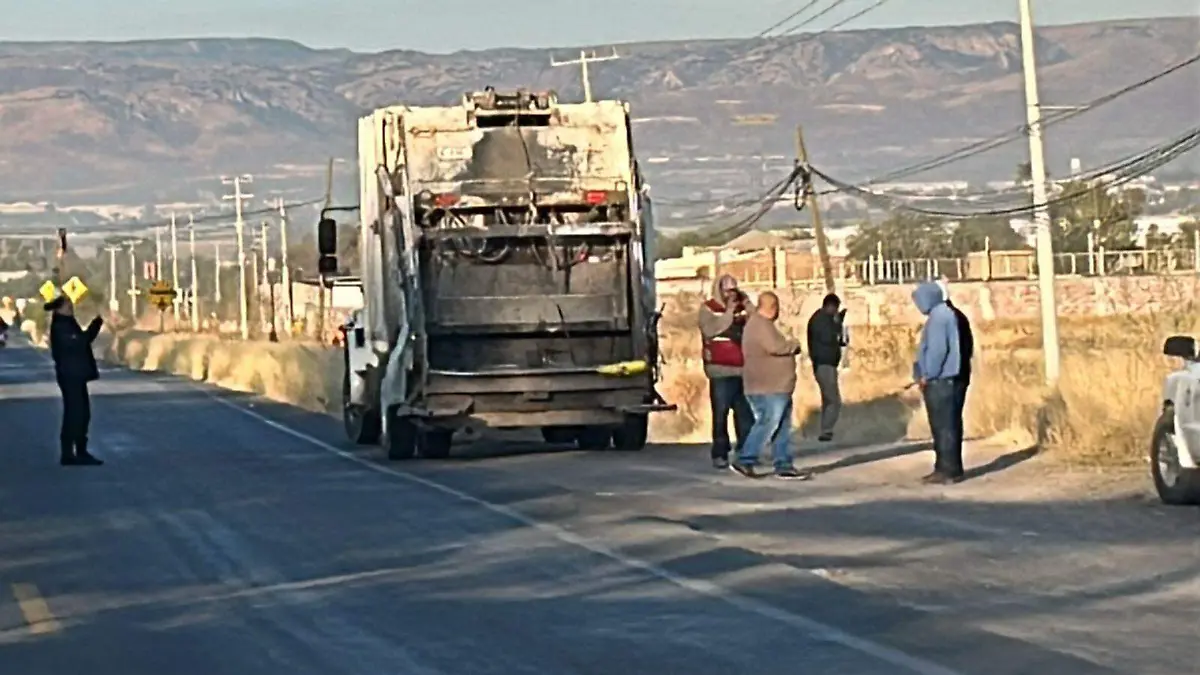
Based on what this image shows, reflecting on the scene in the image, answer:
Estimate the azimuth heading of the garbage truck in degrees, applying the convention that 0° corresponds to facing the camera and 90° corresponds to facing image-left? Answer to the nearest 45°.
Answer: approximately 180°

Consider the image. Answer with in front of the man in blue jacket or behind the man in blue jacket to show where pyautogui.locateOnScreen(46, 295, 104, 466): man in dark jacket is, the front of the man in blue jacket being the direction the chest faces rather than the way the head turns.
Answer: in front

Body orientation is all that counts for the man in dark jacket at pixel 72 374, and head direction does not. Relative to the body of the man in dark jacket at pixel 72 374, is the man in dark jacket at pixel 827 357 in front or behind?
in front

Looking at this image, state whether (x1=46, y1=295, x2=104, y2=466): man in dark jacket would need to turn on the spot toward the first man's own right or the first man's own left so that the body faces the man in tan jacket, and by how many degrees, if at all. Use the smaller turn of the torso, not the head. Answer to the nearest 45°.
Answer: approximately 45° to the first man's own right

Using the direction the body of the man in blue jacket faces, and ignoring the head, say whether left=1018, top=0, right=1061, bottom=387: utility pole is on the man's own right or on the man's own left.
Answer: on the man's own right

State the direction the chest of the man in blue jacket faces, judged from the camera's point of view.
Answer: to the viewer's left

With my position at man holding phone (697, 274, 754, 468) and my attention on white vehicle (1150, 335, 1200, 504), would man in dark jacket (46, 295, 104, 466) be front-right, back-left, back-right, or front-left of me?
back-right

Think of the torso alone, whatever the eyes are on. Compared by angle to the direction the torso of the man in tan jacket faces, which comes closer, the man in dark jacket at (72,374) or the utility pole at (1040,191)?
the utility pole

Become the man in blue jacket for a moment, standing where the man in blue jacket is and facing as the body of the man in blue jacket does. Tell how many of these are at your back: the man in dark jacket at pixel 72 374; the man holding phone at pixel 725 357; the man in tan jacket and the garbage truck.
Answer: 0
